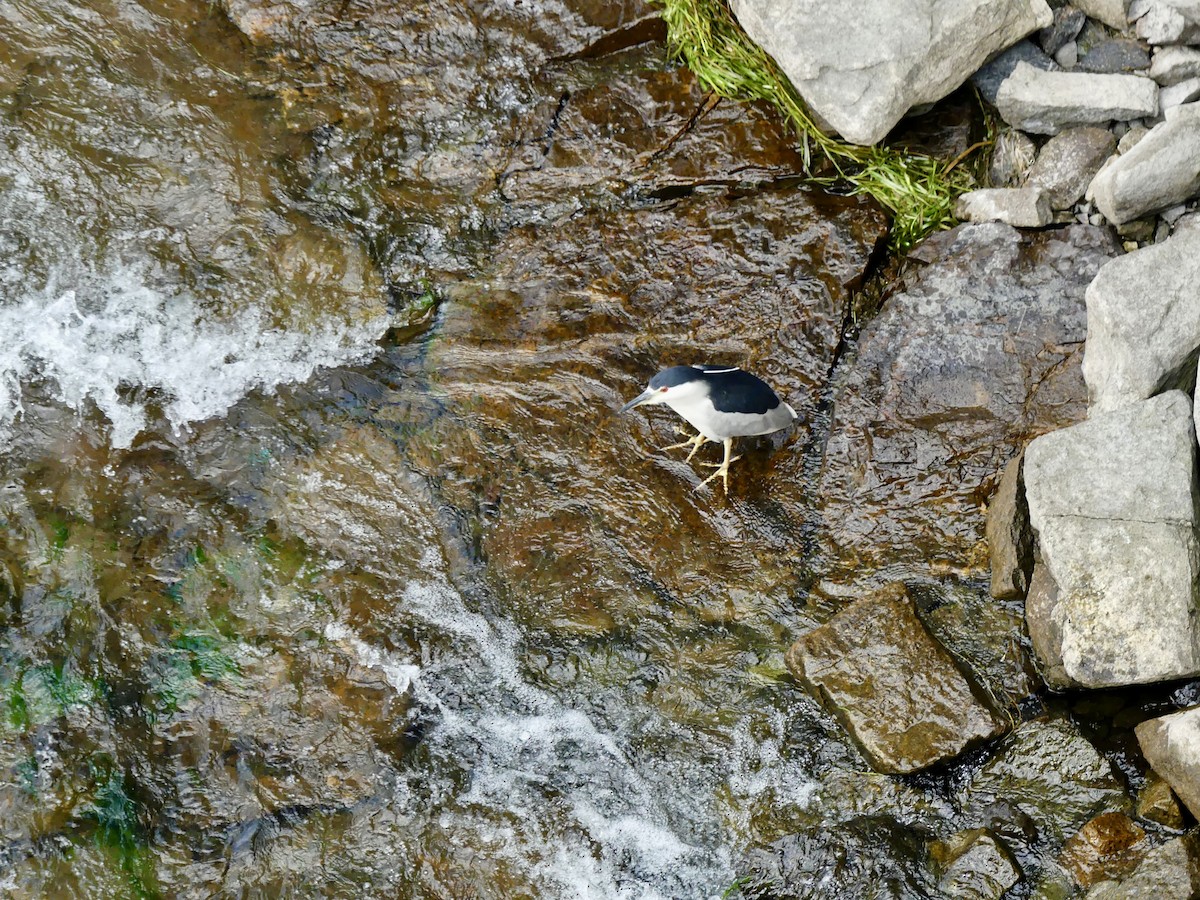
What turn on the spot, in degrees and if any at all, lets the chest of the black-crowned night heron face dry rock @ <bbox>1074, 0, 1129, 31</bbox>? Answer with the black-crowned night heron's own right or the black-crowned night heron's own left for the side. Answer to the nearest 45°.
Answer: approximately 180°

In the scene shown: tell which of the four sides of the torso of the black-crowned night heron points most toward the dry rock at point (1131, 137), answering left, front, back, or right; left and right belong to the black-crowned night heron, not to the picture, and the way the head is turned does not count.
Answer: back

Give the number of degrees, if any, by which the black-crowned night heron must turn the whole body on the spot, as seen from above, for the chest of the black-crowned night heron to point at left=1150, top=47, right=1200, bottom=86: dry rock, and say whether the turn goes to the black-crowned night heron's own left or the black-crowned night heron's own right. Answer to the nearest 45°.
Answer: approximately 180°

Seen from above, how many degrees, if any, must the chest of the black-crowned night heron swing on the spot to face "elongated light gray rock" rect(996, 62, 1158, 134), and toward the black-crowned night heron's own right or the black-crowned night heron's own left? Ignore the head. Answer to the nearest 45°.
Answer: approximately 180°

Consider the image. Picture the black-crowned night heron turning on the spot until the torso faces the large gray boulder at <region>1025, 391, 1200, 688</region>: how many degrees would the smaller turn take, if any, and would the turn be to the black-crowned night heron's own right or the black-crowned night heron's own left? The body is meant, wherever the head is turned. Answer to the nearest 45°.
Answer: approximately 180°

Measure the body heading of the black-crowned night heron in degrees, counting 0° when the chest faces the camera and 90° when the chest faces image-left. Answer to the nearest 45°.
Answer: approximately 90°

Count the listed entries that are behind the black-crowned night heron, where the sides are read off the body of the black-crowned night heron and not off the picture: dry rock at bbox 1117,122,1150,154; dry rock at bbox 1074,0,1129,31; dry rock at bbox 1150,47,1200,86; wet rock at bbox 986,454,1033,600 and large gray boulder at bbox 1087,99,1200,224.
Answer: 5

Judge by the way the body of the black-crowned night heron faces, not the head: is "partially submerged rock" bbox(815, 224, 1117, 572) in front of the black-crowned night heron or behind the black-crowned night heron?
behind

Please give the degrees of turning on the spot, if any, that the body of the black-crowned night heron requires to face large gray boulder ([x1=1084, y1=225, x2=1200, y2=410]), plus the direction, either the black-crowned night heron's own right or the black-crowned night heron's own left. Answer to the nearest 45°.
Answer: approximately 180°
